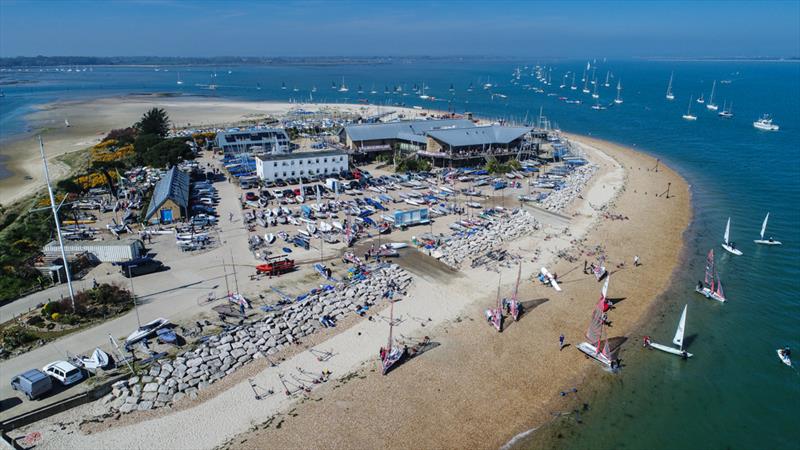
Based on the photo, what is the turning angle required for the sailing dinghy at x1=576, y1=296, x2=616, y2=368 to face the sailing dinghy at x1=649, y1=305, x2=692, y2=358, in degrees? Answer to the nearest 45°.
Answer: approximately 90° to its left

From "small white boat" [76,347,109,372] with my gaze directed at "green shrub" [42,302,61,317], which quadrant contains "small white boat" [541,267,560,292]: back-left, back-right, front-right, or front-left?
back-right

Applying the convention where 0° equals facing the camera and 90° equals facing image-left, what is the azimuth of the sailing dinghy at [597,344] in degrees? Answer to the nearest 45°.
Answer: approximately 315°

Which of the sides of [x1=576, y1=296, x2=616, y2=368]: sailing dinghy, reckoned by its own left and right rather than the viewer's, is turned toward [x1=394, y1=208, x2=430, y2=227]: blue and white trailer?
back

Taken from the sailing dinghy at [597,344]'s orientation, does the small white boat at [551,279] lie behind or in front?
behind

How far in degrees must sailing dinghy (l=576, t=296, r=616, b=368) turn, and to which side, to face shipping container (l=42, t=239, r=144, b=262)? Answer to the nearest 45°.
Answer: approximately 135° to its right

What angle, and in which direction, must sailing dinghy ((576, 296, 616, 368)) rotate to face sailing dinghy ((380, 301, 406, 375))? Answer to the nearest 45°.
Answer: approximately 90° to its right

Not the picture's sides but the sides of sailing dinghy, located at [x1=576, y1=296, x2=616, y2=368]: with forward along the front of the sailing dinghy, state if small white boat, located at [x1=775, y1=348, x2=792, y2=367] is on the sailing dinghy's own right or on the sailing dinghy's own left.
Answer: on the sailing dinghy's own left

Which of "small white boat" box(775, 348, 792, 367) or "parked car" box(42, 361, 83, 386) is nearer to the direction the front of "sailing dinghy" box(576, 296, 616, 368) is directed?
the small white boat

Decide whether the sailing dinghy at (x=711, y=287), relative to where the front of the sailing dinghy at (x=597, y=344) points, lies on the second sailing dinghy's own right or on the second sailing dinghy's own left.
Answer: on the second sailing dinghy's own left

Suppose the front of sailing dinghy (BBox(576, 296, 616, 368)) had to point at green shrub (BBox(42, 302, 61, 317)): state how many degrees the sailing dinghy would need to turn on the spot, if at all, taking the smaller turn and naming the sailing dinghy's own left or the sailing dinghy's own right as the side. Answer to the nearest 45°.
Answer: approximately 135° to the sailing dinghy's own right

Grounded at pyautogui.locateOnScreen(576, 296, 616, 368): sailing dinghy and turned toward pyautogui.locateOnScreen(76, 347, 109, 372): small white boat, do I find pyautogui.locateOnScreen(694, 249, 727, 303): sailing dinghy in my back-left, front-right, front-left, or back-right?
back-right
